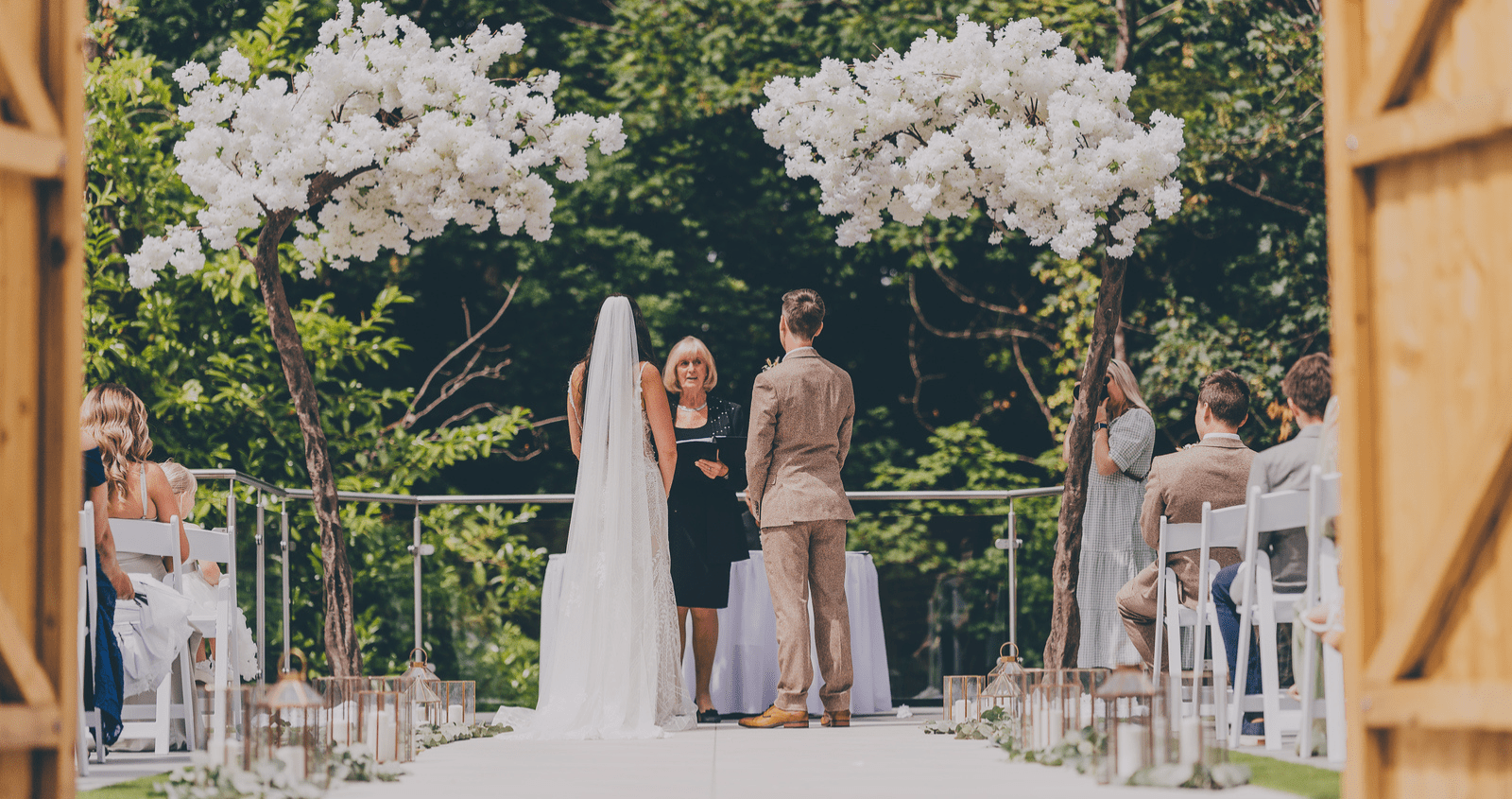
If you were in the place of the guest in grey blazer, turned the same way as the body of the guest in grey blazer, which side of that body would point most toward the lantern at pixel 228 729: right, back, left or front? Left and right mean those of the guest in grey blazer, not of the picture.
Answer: left

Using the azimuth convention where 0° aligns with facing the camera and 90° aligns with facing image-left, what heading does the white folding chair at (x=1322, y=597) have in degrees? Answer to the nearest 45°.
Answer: approximately 135°

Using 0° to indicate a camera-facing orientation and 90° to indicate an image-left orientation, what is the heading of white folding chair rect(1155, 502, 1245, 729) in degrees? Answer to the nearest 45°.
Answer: approximately 135°

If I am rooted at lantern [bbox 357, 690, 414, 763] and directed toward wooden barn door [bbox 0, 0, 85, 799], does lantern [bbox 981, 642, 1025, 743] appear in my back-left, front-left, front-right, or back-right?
back-left

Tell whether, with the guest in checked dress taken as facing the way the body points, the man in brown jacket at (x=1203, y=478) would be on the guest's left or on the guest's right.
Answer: on the guest's left

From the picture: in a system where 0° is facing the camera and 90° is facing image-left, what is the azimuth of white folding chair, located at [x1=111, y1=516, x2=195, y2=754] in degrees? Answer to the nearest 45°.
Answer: approximately 225°

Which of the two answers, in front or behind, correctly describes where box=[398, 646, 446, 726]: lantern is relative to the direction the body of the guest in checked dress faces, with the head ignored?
in front

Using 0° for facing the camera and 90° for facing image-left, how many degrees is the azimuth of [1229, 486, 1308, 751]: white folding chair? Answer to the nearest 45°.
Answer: approximately 135°

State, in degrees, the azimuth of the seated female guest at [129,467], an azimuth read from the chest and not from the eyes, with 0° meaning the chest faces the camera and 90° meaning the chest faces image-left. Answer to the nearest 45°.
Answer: approximately 225°

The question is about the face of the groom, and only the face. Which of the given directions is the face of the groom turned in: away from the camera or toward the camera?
away from the camera

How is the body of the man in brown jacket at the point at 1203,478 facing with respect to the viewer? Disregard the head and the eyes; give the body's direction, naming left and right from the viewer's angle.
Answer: facing away from the viewer and to the left of the viewer

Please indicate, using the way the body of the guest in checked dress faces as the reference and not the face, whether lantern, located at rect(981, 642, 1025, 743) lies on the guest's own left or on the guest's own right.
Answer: on the guest's own left

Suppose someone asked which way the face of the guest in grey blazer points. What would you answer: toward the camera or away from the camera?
away from the camera

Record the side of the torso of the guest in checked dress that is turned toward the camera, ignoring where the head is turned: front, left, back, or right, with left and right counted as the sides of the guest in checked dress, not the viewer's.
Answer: left

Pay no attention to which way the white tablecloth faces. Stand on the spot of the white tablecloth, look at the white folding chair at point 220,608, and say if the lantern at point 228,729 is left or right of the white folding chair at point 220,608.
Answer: left
